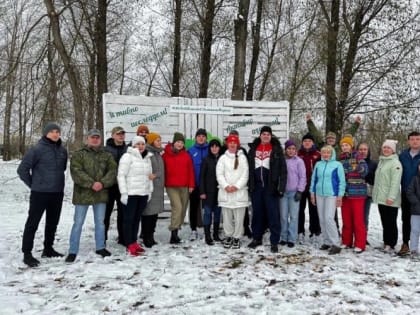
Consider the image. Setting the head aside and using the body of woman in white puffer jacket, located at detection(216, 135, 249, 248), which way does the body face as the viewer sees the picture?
toward the camera

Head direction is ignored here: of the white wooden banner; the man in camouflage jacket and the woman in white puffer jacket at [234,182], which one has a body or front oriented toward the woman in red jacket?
the white wooden banner

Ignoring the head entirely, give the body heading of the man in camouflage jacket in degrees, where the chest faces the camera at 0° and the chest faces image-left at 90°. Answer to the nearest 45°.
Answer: approximately 0°

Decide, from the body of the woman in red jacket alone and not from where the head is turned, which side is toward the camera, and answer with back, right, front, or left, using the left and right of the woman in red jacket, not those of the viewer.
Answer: front

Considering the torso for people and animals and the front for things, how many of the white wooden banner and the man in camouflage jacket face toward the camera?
2

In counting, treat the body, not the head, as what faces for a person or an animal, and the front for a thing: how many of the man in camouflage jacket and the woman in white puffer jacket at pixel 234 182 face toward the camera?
2

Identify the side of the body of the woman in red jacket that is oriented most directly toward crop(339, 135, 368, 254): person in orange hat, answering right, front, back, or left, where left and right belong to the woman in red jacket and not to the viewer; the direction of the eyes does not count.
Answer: left

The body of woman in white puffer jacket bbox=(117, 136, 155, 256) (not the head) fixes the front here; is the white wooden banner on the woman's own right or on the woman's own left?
on the woman's own left

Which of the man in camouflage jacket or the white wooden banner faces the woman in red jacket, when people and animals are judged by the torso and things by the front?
the white wooden banner

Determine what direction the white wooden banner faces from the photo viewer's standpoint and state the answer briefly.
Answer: facing the viewer

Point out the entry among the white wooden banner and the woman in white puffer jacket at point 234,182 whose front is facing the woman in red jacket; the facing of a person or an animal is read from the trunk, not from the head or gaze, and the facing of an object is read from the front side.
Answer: the white wooden banner
